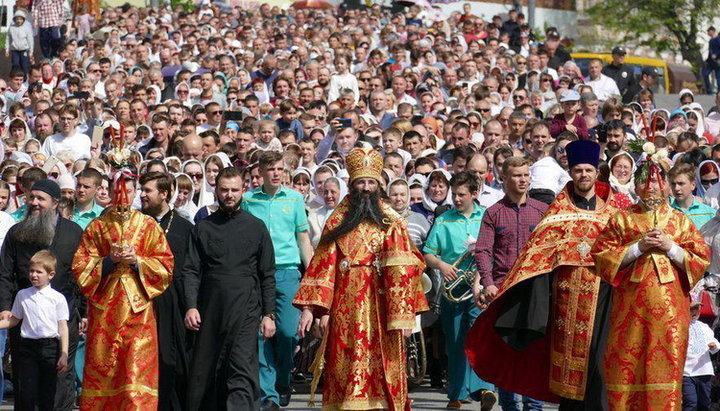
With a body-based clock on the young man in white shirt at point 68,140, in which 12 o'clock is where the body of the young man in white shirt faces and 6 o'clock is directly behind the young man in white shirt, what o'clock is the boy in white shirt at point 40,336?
The boy in white shirt is roughly at 12 o'clock from the young man in white shirt.

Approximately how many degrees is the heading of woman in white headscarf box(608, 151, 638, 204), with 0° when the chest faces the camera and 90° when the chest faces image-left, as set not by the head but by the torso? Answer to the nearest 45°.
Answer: approximately 0°

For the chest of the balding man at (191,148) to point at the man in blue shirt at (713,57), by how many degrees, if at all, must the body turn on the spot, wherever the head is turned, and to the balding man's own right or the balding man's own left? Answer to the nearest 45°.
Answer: approximately 135° to the balding man's own left

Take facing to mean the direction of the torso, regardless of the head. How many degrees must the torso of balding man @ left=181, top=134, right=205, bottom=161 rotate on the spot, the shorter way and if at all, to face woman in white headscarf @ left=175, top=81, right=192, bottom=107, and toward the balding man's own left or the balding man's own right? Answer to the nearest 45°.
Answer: approximately 180°

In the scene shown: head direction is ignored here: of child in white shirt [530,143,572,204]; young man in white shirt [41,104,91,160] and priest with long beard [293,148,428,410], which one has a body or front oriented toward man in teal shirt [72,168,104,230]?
the young man in white shirt
